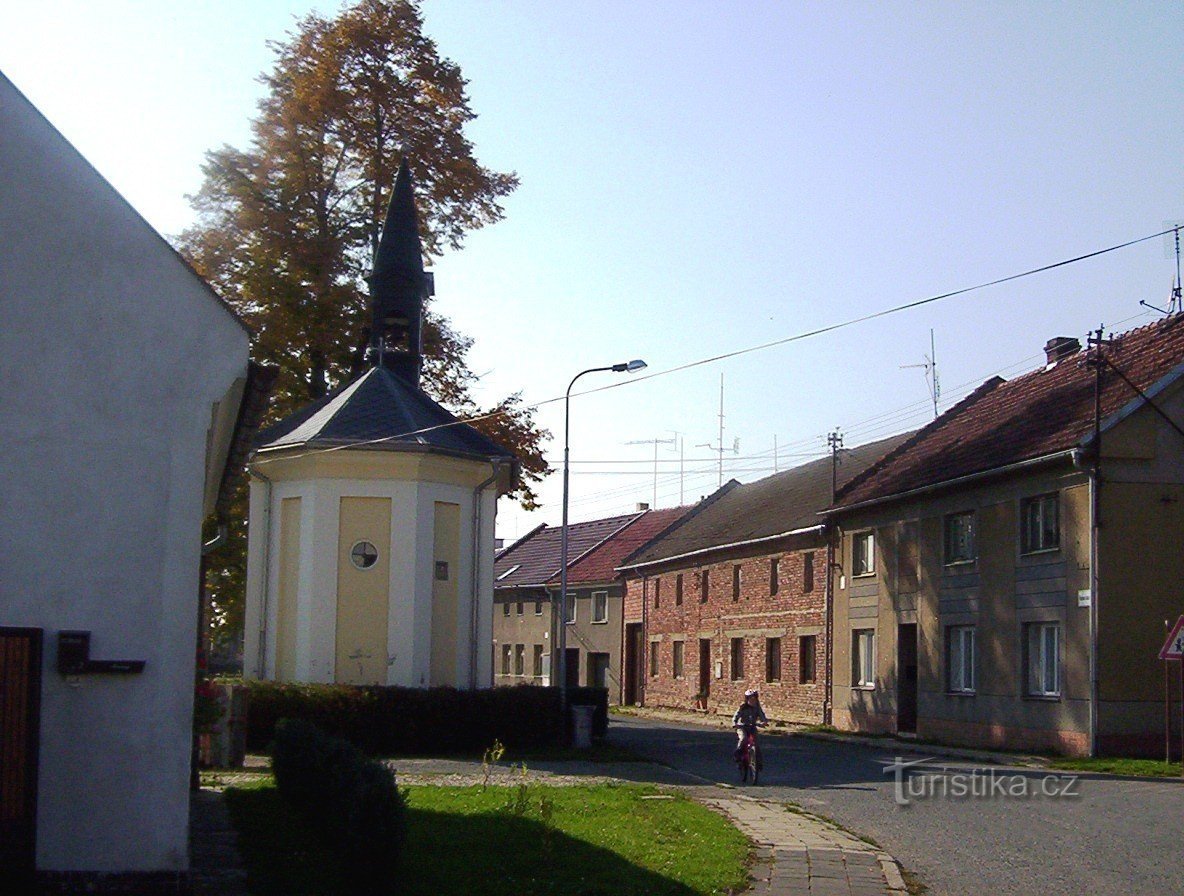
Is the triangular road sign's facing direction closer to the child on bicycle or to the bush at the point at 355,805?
the bush

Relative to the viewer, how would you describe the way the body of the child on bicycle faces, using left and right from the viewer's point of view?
facing the viewer

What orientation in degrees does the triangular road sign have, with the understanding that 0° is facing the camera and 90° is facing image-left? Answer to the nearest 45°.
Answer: approximately 0°

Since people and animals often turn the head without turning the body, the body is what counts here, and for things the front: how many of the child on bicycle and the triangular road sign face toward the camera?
2

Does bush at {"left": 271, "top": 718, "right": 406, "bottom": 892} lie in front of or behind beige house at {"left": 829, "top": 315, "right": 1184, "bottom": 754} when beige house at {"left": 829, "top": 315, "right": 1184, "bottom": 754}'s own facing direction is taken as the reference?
in front

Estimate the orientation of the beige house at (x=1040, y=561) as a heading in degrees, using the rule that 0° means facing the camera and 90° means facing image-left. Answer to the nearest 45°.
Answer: approximately 45°

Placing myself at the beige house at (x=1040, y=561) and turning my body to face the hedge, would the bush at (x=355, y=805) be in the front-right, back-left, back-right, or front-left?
front-left

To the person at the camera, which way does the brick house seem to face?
facing the viewer and to the left of the viewer

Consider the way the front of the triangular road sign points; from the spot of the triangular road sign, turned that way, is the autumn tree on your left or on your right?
on your right

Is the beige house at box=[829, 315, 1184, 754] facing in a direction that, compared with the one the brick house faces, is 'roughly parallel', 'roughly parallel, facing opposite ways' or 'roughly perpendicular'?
roughly parallel

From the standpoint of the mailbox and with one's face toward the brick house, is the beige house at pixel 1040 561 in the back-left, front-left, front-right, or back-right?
front-right

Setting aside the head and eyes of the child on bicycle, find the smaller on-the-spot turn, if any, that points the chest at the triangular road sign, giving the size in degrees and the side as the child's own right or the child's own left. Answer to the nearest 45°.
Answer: approximately 90° to the child's own left

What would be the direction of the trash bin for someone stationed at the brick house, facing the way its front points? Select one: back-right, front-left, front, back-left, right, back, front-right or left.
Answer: front-left
